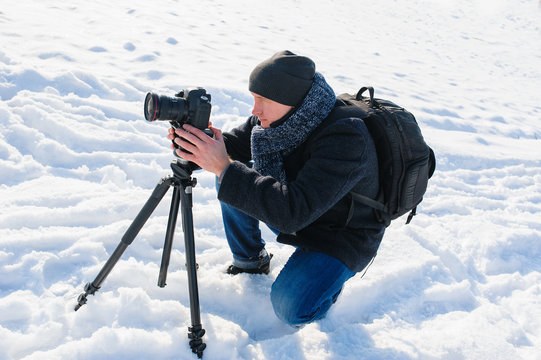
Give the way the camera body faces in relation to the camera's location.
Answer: facing to the left of the viewer

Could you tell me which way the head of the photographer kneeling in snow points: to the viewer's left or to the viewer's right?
to the viewer's left

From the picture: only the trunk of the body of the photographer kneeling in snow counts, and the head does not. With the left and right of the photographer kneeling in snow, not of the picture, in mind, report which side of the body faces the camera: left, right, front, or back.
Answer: left
